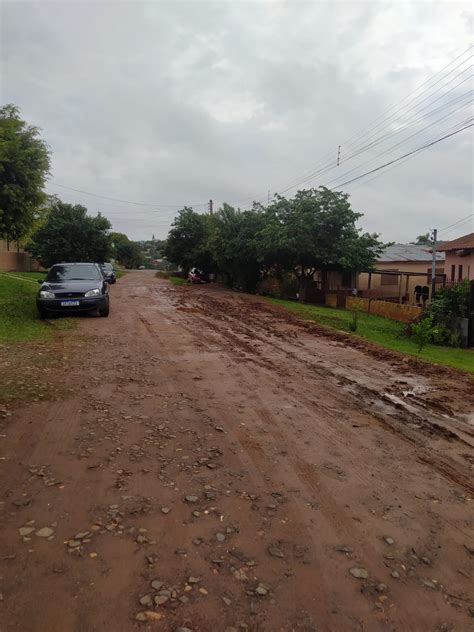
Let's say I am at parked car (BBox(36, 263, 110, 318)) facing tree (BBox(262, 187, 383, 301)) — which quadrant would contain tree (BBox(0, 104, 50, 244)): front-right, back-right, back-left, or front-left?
back-left

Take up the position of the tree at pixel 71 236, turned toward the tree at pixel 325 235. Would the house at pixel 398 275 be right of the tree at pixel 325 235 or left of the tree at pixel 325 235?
left

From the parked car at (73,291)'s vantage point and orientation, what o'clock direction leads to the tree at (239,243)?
The tree is roughly at 7 o'clock from the parked car.

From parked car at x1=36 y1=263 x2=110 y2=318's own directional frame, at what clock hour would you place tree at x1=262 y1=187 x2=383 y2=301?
The tree is roughly at 8 o'clock from the parked car.

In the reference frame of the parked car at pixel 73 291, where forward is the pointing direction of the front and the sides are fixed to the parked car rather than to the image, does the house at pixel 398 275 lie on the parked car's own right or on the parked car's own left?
on the parked car's own left

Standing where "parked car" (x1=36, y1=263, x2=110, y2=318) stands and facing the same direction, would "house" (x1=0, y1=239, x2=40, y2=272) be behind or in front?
behind

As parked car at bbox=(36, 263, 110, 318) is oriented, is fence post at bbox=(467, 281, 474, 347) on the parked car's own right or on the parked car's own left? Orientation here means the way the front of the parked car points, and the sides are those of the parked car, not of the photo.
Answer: on the parked car's own left

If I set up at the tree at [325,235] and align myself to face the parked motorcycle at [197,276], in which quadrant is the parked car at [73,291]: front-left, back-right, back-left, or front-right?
back-left

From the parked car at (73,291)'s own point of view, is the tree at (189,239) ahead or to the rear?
to the rear

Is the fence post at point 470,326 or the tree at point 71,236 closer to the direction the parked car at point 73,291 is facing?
the fence post

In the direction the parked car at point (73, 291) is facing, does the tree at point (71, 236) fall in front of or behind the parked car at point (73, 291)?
behind

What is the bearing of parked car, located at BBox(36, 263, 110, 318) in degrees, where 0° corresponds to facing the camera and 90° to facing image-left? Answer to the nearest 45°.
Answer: approximately 0°
